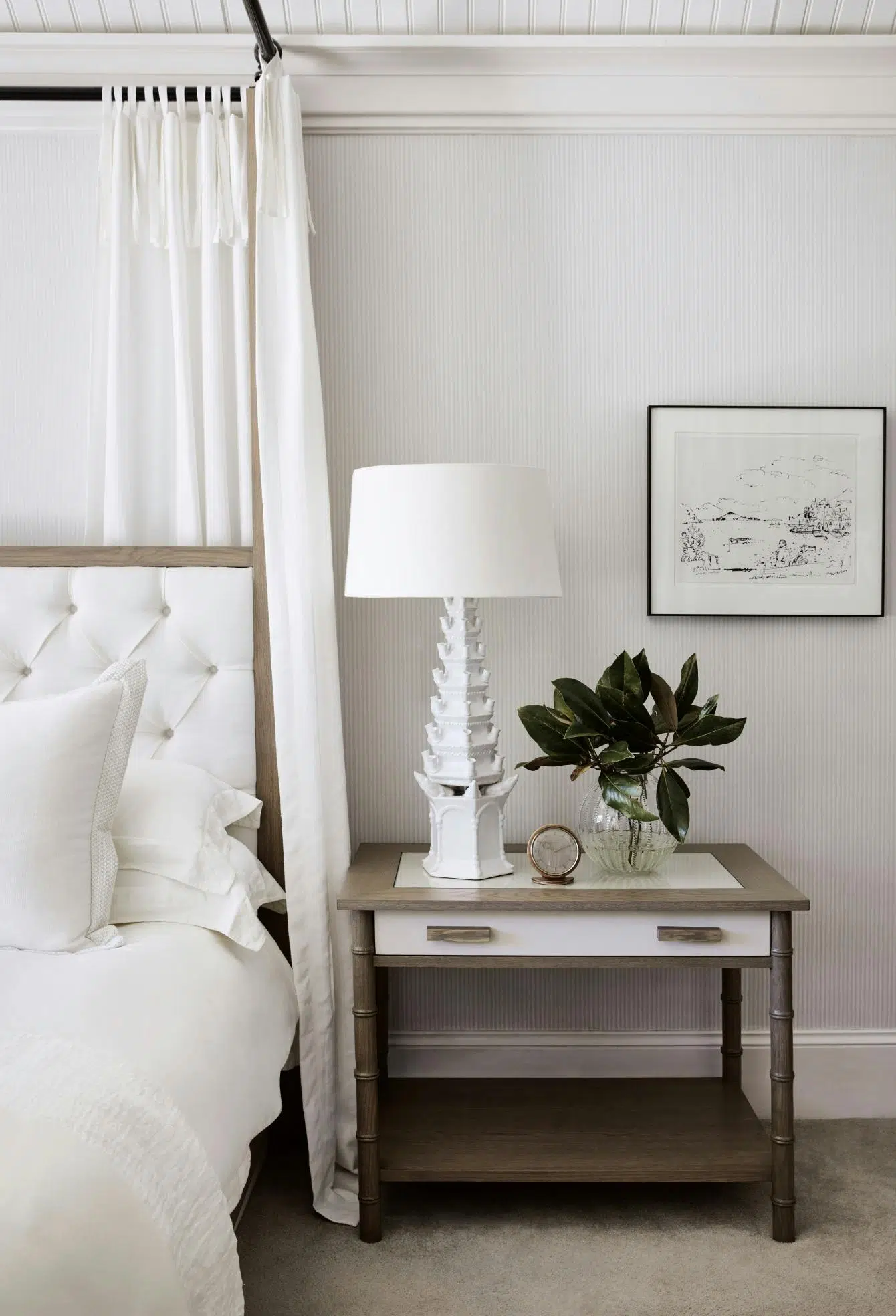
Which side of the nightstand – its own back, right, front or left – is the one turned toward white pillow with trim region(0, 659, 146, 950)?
right

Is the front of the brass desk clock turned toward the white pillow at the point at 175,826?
no

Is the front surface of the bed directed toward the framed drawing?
no

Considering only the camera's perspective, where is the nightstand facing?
facing the viewer

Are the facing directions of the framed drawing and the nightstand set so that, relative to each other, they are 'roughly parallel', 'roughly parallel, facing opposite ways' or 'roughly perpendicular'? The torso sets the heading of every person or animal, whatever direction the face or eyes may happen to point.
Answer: roughly parallel

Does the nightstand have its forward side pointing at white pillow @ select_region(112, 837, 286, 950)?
no

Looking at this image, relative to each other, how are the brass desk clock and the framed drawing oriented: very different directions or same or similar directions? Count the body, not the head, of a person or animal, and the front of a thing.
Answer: same or similar directions

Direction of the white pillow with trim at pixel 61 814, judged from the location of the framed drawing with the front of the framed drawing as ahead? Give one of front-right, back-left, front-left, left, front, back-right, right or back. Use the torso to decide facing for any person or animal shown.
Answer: front-right

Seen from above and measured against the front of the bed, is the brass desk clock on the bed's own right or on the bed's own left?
on the bed's own left

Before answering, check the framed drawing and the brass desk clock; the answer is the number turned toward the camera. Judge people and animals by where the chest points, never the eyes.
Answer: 2

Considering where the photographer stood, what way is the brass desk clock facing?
facing the viewer

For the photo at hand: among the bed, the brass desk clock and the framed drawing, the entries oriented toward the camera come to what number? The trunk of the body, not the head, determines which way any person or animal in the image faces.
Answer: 3

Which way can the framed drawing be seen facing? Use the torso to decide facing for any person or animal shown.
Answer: toward the camera

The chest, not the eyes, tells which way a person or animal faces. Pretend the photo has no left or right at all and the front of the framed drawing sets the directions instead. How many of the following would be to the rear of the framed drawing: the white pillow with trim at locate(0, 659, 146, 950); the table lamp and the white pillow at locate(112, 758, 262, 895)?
0
